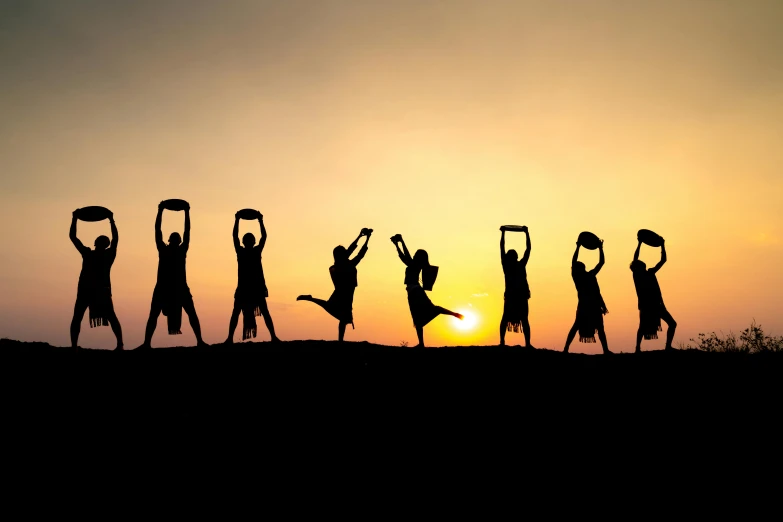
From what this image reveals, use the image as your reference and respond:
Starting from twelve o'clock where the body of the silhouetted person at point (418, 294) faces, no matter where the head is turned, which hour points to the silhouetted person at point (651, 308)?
the silhouetted person at point (651, 308) is roughly at 6 o'clock from the silhouetted person at point (418, 294).

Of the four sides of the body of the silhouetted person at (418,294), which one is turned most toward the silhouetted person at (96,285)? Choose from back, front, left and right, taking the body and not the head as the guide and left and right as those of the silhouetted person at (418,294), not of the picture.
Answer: front

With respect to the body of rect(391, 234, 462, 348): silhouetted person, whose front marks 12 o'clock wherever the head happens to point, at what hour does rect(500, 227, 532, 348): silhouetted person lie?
rect(500, 227, 532, 348): silhouetted person is roughly at 6 o'clock from rect(391, 234, 462, 348): silhouetted person.

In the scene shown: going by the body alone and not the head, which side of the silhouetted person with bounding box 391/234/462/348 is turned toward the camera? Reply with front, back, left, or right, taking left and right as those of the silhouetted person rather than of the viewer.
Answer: left

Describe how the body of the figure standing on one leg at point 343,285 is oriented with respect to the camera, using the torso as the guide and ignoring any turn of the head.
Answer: to the viewer's right

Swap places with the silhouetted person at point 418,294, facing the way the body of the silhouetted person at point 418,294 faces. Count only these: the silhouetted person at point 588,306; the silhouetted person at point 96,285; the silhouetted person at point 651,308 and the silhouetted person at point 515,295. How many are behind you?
3

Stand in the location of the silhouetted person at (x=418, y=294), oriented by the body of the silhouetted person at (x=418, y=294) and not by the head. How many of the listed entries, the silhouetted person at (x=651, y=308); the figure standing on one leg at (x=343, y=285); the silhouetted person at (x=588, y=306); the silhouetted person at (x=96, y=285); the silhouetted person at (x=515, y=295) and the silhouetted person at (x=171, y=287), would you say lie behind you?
3

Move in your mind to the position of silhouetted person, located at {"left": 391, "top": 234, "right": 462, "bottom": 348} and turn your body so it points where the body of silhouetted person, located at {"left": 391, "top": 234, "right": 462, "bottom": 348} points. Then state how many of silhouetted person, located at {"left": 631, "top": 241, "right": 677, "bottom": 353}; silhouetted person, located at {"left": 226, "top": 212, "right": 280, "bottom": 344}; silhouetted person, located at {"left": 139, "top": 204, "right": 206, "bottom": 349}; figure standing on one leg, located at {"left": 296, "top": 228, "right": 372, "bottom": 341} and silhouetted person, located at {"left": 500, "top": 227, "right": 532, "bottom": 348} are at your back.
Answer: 2

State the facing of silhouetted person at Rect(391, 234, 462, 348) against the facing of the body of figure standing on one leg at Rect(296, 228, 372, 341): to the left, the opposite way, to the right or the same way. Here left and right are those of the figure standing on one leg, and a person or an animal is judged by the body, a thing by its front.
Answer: the opposite way

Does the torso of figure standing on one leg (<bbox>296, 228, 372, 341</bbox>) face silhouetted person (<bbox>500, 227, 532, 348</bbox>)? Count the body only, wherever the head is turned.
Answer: yes

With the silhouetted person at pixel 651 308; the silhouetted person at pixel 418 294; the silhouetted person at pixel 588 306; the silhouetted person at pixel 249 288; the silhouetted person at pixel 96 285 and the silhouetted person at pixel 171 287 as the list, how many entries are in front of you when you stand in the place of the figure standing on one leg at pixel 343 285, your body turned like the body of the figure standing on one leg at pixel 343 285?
3

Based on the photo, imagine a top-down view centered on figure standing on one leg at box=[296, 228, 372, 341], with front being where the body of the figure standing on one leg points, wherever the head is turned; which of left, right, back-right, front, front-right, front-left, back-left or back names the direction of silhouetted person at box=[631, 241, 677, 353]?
front

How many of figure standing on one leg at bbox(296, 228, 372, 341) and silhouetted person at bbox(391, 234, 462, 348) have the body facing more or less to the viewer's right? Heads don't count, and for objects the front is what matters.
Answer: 1

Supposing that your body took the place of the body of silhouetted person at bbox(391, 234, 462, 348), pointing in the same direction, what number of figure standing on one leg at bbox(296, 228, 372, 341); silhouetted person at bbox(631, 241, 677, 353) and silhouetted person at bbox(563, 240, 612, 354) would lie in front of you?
1

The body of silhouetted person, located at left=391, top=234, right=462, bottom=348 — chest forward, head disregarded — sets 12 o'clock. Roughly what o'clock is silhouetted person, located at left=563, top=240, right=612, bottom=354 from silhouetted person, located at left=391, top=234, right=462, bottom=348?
silhouetted person, located at left=563, top=240, right=612, bottom=354 is roughly at 6 o'clock from silhouetted person, located at left=391, top=234, right=462, bottom=348.
